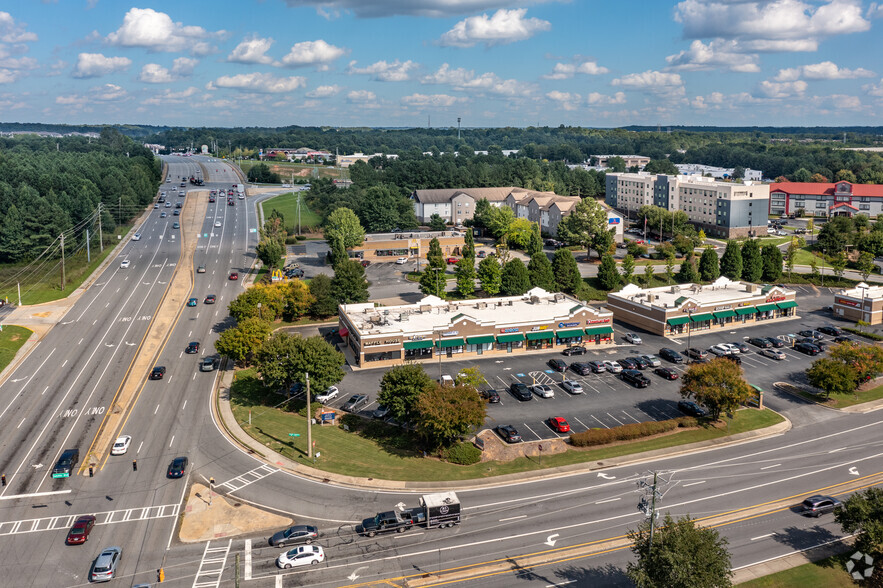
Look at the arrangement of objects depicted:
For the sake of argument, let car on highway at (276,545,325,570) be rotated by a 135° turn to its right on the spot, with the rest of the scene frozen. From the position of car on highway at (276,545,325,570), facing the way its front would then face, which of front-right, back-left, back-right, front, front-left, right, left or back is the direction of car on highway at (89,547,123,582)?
back-left

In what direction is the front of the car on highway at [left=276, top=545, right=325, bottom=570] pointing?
to the viewer's left

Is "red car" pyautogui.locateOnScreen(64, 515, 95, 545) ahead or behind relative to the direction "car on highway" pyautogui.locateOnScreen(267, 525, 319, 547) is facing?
ahead

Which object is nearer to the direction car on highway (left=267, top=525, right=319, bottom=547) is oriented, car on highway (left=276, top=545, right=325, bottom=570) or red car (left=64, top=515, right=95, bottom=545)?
the red car

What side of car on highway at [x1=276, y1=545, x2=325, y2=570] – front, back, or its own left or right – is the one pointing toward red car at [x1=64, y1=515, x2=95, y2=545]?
front

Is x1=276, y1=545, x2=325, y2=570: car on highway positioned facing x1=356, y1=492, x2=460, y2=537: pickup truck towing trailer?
no

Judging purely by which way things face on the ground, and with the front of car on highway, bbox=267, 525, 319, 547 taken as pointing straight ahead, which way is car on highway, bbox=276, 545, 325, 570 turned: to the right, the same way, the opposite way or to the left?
the same way

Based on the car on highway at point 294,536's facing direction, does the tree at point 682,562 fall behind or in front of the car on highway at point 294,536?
behind

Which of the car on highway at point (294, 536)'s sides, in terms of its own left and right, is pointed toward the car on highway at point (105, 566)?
front

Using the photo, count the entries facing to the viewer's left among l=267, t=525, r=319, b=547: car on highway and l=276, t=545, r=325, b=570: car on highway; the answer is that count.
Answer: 2

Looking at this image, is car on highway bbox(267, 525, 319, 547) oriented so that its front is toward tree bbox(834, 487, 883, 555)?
no

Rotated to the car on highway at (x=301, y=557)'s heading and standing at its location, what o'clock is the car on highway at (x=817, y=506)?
the car on highway at (x=817, y=506) is roughly at 6 o'clock from the car on highway at (x=301, y=557).

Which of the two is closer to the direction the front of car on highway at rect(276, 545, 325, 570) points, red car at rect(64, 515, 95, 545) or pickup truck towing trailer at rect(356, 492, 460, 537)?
the red car

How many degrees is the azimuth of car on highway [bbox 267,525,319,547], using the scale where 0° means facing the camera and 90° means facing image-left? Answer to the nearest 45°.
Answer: approximately 90°

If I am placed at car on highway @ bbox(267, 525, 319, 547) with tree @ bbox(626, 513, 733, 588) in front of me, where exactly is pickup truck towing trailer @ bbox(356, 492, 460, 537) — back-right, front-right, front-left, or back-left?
front-left

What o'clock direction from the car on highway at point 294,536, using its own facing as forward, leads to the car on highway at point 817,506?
the car on highway at point 817,506 is roughly at 6 o'clock from the car on highway at point 294,536.

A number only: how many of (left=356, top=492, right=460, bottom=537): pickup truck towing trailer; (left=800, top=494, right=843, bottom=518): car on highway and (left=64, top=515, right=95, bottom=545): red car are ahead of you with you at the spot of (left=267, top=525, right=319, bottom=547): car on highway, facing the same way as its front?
1
